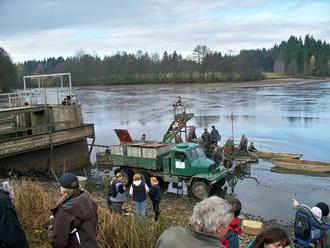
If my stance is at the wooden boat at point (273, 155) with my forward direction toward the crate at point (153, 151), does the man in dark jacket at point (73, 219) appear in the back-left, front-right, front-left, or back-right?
front-left

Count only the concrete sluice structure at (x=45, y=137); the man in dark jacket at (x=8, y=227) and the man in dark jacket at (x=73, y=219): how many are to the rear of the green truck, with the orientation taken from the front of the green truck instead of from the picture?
1

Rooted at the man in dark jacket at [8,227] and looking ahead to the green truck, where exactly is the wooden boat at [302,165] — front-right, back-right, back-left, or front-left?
front-right

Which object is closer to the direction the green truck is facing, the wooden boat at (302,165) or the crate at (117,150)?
the wooden boat

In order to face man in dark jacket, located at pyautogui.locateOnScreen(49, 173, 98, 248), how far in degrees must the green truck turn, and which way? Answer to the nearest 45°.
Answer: approximately 45° to its right

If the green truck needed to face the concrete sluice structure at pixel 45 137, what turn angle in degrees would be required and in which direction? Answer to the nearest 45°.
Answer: approximately 180°

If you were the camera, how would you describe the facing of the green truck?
facing the viewer and to the right of the viewer
